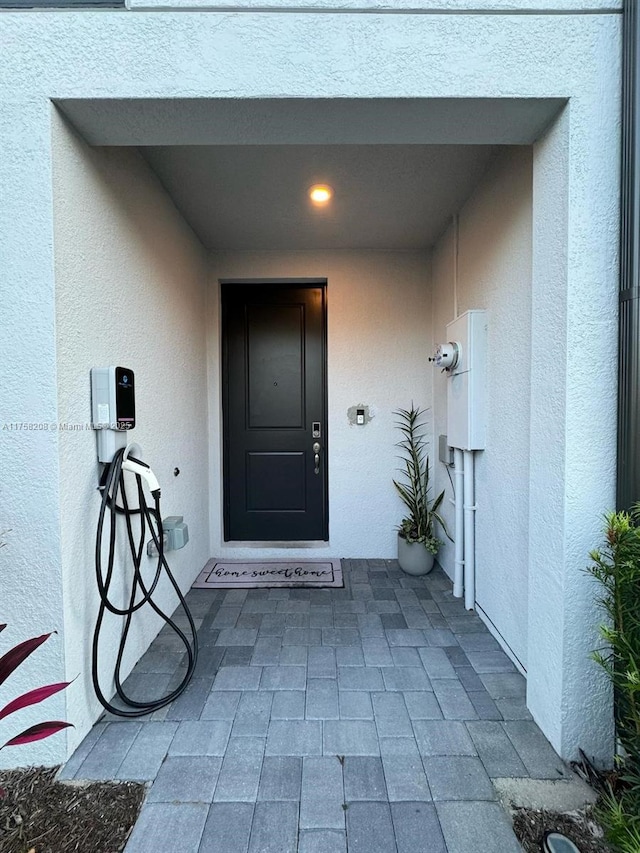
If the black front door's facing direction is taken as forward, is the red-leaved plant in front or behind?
in front

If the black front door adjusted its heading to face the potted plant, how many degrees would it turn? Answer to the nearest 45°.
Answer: approximately 90° to its left

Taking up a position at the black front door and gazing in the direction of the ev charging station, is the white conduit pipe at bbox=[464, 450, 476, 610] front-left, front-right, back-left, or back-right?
front-left

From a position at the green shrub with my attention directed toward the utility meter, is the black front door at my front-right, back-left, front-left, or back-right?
front-left

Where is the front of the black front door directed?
toward the camera

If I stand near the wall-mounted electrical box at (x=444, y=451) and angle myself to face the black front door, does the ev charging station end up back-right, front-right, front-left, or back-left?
front-left

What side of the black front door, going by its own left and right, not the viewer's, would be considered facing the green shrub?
front

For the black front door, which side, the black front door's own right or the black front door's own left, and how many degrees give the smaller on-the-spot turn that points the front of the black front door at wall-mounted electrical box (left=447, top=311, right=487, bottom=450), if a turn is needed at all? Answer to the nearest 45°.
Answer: approximately 45° to the black front door's own left

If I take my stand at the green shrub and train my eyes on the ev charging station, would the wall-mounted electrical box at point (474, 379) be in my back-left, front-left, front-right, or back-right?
front-right

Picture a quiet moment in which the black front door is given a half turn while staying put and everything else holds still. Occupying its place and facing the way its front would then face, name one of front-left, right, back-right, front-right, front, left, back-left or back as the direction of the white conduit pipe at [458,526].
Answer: back-right

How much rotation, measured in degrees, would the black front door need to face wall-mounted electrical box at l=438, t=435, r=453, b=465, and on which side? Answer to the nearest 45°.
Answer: approximately 45° to its left

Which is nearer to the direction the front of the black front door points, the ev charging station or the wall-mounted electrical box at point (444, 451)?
the ev charging station

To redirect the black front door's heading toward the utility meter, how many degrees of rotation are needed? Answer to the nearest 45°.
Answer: approximately 45° to its left

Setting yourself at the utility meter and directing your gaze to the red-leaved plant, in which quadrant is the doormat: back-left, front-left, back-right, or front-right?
front-right
